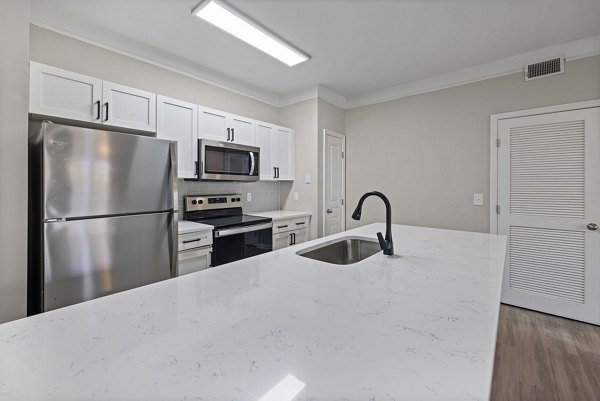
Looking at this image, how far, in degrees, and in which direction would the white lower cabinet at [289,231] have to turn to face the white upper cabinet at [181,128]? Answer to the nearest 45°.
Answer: approximately 90° to its right

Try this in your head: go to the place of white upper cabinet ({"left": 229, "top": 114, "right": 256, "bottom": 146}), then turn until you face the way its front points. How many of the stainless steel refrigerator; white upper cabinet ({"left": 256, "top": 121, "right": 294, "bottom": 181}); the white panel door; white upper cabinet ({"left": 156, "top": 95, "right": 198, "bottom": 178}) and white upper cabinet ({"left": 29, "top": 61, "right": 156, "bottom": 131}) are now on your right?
3

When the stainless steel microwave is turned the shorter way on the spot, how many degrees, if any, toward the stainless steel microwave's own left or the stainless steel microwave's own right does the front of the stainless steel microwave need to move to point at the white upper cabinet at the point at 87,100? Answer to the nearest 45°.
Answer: approximately 90° to the stainless steel microwave's own right

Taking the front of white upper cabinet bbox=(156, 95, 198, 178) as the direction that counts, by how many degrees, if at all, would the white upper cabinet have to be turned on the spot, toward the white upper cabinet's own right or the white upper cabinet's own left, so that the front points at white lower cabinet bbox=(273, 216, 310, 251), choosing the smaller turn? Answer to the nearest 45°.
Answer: approximately 45° to the white upper cabinet's own left

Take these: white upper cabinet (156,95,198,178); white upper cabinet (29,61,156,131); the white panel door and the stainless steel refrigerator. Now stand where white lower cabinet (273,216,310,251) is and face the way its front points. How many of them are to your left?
1

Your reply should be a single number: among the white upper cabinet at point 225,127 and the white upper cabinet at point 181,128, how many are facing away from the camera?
0

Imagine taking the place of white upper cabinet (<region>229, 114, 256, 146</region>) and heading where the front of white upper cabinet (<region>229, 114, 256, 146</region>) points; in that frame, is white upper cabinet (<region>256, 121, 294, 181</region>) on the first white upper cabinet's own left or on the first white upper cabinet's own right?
on the first white upper cabinet's own left

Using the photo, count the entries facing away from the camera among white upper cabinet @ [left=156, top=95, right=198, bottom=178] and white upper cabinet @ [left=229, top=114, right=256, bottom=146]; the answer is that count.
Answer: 0

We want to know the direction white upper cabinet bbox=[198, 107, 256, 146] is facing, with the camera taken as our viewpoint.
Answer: facing the viewer and to the right of the viewer
